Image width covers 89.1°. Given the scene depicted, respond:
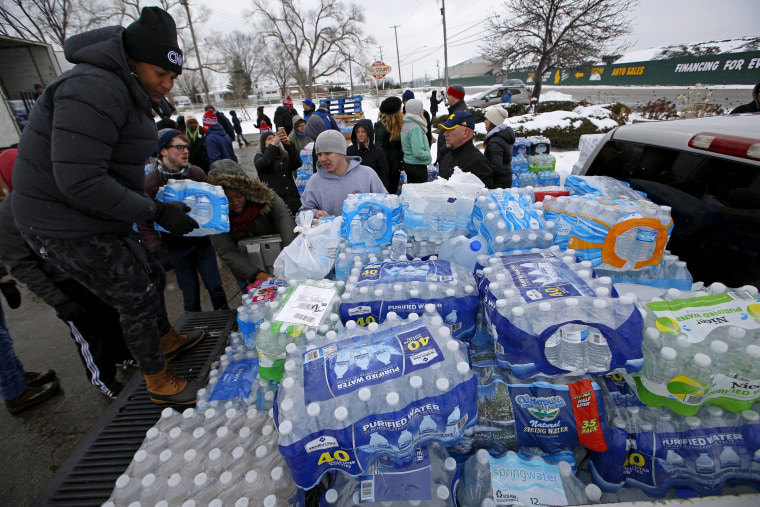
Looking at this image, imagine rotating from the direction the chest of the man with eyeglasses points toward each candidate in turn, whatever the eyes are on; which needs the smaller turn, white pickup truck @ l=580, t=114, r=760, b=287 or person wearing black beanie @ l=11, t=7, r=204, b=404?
the white pickup truck

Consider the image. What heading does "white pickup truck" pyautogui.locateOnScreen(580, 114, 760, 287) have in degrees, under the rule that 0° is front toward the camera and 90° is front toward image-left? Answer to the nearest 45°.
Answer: approximately 225°

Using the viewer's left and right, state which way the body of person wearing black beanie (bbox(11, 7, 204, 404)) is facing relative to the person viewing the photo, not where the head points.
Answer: facing to the right of the viewer

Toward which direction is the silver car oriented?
to the viewer's left

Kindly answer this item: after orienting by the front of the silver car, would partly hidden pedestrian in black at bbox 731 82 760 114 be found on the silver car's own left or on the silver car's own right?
on the silver car's own left

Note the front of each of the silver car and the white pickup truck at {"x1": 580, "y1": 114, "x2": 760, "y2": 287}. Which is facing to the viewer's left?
the silver car

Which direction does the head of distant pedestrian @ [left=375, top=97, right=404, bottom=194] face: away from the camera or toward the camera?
away from the camera

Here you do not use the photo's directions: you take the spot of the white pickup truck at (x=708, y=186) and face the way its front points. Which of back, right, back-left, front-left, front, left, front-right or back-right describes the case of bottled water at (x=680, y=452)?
back-right

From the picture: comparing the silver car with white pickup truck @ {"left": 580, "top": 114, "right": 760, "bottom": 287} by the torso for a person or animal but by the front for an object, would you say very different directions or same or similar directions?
very different directions

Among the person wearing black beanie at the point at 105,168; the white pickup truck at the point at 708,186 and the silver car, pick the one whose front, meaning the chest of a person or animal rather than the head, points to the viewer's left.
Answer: the silver car

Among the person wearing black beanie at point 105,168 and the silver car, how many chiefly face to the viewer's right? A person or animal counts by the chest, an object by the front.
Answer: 1
